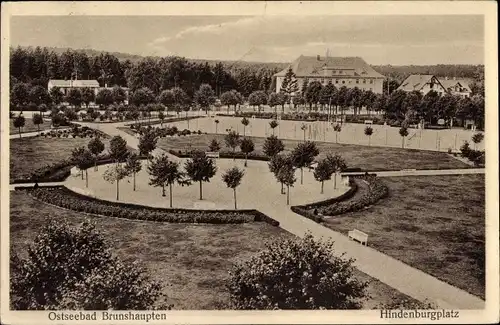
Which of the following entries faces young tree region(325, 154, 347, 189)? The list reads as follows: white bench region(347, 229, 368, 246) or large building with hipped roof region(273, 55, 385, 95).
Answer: the large building with hipped roof

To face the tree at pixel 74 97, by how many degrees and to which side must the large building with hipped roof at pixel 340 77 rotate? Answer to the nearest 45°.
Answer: approximately 90° to its right

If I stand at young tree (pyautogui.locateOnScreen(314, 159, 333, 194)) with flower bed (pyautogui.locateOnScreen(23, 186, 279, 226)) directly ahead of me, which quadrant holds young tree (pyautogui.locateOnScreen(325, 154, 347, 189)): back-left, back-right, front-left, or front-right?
back-right

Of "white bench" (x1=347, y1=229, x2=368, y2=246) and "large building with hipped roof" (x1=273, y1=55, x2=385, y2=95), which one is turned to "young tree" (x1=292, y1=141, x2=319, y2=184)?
the large building with hipped roof

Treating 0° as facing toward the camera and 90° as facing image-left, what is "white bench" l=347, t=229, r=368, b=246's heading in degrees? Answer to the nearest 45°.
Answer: approximately 45°

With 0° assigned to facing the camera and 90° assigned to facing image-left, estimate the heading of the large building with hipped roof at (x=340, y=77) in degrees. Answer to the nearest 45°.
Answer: approximately 0°

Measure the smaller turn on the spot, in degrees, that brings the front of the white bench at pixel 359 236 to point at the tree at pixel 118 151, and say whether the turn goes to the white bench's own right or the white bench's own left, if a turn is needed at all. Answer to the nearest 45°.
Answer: approximately 90° to the white bench's own right

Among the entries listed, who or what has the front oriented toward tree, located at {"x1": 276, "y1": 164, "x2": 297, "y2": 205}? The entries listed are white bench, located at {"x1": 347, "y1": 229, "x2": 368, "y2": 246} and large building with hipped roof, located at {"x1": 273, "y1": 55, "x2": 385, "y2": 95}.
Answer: the large building with hipped roof
